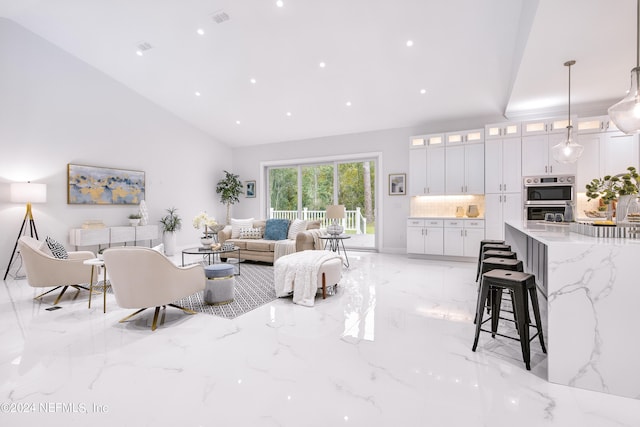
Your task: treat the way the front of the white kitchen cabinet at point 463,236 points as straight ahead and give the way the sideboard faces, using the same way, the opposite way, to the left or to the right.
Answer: to the left

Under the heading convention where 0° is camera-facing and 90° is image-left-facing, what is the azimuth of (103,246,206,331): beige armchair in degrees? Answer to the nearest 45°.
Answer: approximately 225°

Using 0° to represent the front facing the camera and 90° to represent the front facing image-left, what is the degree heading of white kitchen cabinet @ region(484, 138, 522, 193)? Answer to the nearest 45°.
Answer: approximately 0°

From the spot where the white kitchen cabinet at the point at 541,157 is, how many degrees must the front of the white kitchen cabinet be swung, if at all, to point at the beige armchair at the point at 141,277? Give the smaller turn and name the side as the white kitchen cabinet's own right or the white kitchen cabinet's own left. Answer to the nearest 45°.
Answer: approximately 45° to the white kitchen cabinet's own right

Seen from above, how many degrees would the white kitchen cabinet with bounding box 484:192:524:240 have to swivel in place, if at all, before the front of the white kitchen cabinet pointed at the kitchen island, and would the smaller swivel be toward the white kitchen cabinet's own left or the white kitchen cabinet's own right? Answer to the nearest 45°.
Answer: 0° — it already faces it

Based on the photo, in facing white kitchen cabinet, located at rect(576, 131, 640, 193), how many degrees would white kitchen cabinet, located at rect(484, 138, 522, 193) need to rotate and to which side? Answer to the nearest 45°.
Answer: approximately 90° to its left

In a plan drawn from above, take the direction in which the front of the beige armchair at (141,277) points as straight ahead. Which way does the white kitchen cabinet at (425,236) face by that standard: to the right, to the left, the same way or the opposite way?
the opposite way

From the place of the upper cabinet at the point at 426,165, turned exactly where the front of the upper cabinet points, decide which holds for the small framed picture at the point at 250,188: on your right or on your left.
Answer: on your right

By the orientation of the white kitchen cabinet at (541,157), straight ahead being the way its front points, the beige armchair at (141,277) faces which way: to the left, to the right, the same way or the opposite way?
the opposite way
